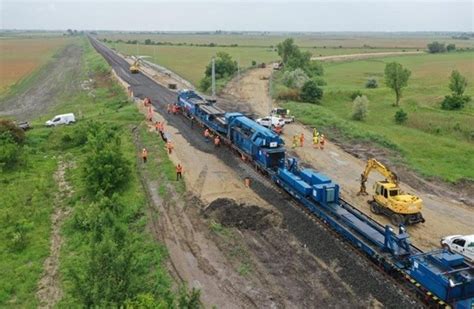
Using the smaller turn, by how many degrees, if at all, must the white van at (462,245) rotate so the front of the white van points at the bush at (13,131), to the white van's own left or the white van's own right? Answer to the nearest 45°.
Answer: approximately 45° to the white van's own left

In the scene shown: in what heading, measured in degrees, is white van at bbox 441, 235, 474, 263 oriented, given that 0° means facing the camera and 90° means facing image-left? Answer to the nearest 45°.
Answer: approximately 135°

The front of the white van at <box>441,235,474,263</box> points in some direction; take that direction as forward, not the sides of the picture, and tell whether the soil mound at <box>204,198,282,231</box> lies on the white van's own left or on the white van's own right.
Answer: on the white van's own left
